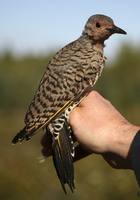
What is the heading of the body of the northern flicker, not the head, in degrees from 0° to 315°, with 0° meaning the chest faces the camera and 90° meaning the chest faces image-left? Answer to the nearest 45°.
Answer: approximately 270°
